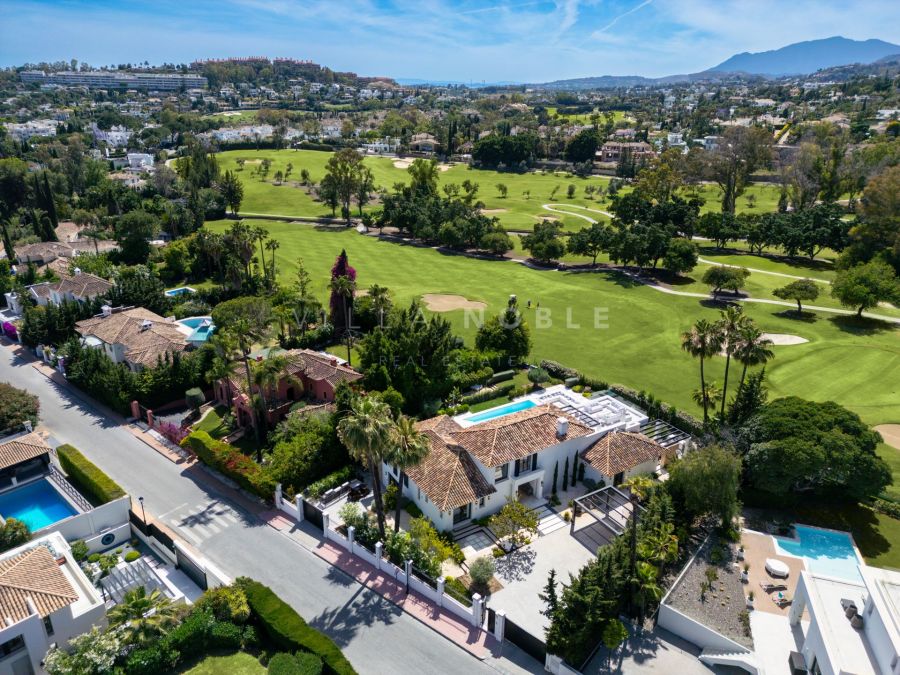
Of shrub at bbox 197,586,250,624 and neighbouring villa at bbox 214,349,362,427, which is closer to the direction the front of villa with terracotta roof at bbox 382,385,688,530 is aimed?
the shrub

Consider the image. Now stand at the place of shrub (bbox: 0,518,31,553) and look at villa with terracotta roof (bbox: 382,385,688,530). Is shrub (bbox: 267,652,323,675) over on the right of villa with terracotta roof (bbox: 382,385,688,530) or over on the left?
right

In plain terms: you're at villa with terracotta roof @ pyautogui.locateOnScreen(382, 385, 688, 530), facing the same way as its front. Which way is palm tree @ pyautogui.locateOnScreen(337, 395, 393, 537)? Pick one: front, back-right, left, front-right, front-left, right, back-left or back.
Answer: right

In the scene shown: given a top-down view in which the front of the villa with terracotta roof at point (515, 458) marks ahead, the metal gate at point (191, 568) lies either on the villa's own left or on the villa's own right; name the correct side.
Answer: on the villa's own right

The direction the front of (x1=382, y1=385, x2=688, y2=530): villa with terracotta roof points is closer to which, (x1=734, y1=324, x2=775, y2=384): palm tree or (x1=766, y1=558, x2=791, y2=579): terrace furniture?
the terrace furniture

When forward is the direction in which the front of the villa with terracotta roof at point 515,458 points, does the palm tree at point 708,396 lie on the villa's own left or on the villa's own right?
on the villa's own left

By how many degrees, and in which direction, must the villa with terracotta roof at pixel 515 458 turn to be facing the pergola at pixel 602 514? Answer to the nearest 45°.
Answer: approximately 45° to its left

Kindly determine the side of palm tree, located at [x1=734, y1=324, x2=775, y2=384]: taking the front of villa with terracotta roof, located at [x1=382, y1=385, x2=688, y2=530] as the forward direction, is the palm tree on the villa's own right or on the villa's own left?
on the villa's own left
